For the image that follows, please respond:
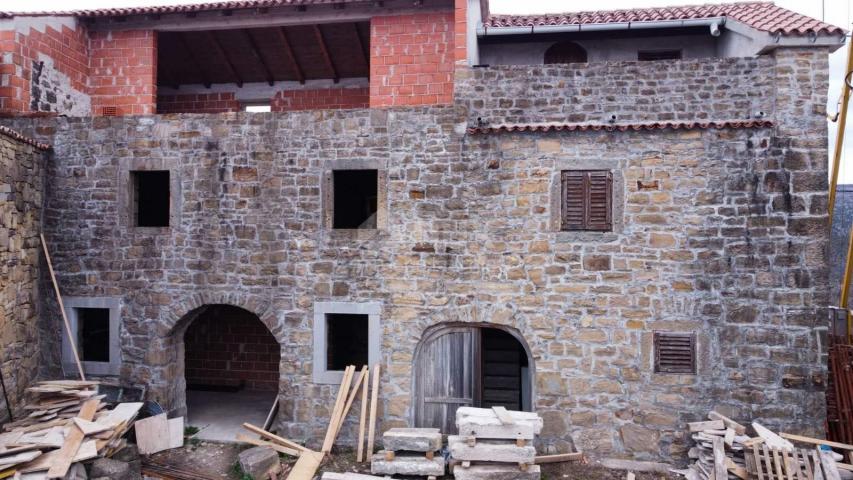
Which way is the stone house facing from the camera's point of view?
toward the camera
